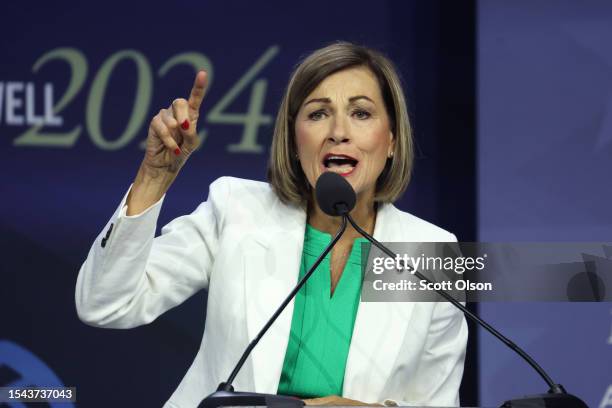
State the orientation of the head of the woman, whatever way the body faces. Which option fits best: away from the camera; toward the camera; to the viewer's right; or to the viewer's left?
toward the camera

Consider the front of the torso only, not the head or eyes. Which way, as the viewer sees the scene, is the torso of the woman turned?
toward the camera
